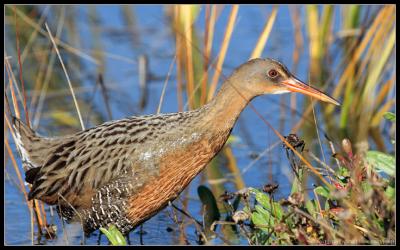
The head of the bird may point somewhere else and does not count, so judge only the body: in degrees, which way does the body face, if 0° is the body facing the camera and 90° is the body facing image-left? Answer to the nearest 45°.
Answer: approximately 270°

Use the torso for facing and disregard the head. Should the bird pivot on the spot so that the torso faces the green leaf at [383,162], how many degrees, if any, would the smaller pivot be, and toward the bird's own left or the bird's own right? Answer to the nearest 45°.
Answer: approximately 45° to the bird's own right

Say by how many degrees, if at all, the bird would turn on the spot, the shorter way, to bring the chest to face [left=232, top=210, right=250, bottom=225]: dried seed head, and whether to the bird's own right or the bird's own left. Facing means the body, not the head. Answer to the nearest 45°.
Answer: approximately 45° to the bird's own right
